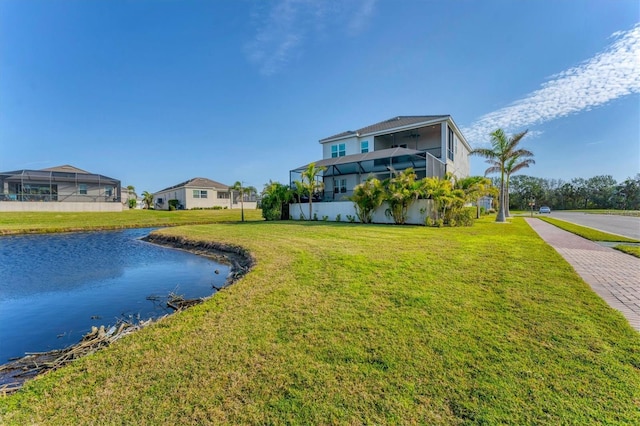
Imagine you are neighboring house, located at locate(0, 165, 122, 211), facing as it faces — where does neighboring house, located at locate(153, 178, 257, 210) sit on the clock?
neighboring house, located at locate(153, 178, 257, 210) is roughly at 3 o'clock from neighboring house, located at locate(0, 165, 122, 211).

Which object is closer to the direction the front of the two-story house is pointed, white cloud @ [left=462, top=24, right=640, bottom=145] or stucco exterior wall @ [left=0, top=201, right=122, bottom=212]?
the white cloud

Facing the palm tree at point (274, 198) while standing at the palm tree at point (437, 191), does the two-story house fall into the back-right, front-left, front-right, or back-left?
front-right

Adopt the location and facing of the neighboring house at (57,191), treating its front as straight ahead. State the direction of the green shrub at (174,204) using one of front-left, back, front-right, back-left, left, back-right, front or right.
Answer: right

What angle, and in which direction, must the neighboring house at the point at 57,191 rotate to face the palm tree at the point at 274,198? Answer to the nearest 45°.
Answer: approximately 135° to its right

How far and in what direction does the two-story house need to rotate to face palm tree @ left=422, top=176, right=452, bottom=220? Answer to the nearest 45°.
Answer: approximately 135° to its right

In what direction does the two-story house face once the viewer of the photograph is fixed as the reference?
facing away from the viewer and to the right of the viewer

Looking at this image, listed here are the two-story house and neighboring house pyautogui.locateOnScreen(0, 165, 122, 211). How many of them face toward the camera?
0

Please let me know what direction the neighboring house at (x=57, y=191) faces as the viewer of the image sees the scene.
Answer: facing away from the viewer

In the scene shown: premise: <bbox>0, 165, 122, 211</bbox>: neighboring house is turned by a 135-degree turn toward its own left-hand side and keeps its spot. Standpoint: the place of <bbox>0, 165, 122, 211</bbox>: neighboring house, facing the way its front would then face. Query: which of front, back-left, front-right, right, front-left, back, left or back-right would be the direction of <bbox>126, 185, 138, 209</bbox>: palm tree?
back
